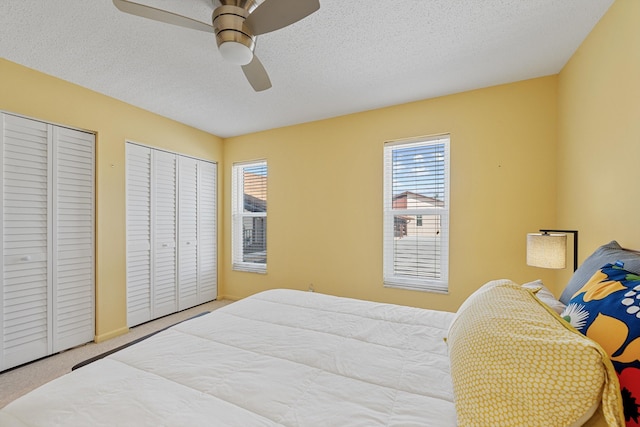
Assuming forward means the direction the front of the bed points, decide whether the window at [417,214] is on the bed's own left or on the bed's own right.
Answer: on the bed's own right

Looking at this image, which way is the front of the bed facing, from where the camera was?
facing away from the viewer and to the left of the viewer

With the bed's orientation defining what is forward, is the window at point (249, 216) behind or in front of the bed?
in front
